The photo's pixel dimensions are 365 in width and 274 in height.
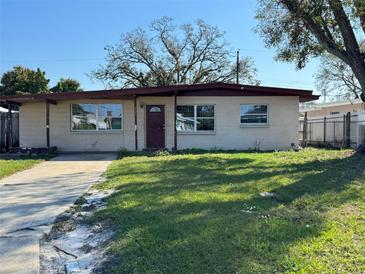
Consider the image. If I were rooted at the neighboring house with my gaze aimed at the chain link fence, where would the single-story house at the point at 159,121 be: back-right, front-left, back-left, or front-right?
front-right

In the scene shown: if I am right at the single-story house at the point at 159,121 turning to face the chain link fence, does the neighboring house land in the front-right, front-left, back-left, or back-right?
front-left

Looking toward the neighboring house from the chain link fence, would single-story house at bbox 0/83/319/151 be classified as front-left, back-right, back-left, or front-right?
back-left

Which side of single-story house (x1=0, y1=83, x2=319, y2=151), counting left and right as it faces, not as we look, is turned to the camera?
front

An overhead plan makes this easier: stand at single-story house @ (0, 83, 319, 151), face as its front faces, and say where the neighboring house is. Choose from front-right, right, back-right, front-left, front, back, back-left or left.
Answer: back-left

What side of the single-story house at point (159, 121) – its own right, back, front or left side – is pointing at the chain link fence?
left
